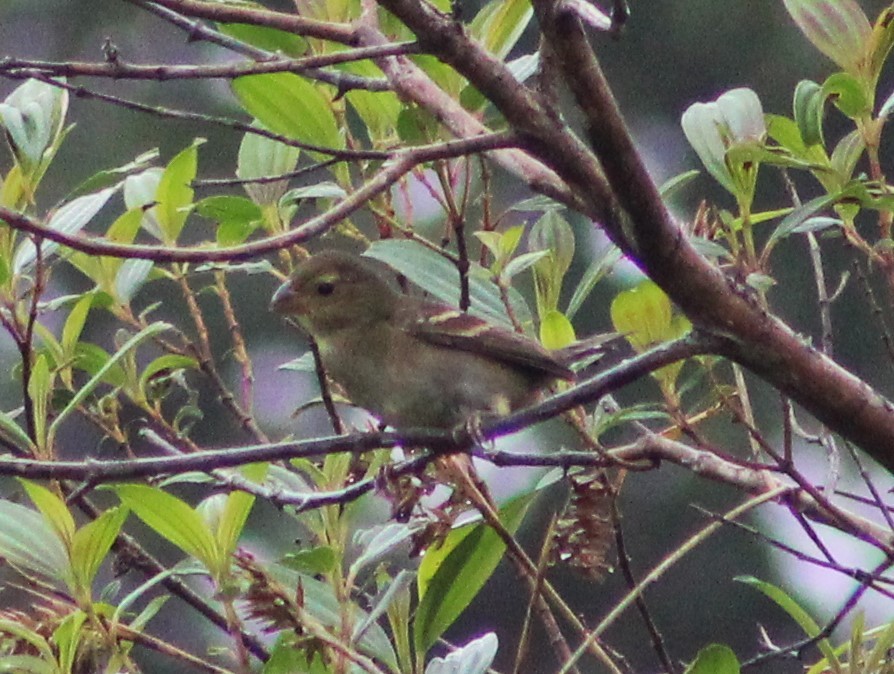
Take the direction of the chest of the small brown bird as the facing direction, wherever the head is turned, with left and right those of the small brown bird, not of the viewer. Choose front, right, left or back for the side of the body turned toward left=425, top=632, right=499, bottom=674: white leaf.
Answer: left

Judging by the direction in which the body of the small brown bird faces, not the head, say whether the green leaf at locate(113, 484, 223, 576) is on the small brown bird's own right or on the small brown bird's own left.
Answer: on the small brown bird's own left

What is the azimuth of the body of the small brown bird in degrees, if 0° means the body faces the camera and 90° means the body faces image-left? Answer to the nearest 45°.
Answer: approximately 90°
